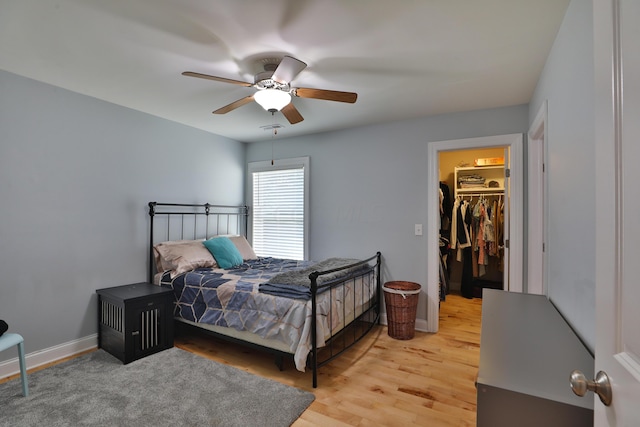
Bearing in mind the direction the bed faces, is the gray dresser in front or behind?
in front

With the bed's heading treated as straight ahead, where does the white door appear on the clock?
The white door is roughly at 1 o'clock from the bed.

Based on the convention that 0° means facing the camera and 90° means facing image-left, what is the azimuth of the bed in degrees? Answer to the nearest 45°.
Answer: approximately 315°

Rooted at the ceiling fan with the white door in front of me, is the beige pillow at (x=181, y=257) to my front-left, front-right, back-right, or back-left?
back-right

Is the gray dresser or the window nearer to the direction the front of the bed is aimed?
the gray dresser
